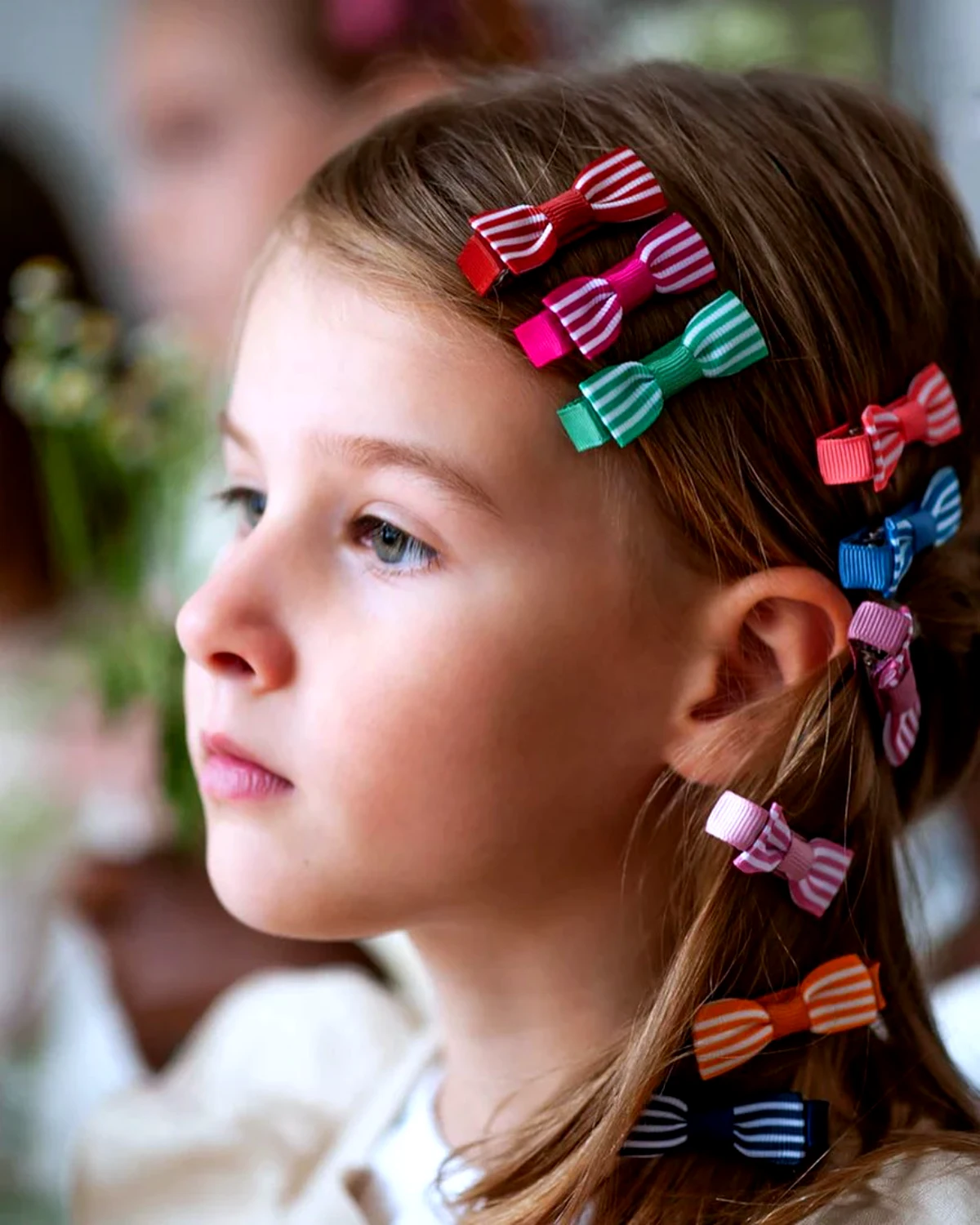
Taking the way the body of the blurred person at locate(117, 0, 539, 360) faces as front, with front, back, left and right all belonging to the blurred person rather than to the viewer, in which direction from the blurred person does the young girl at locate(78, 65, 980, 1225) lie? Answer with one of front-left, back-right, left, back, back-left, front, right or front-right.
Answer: front-left

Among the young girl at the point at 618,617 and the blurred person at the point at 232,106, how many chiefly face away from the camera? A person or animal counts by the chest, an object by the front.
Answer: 0

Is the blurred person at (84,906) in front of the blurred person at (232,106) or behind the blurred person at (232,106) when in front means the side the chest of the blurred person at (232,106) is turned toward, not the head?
in front

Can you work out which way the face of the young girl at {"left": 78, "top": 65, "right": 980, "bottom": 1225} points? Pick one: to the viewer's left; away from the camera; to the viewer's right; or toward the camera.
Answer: to the viewer's left

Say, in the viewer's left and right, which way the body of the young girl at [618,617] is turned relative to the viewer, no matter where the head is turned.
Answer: facing the viewer and to the left of the viewer
